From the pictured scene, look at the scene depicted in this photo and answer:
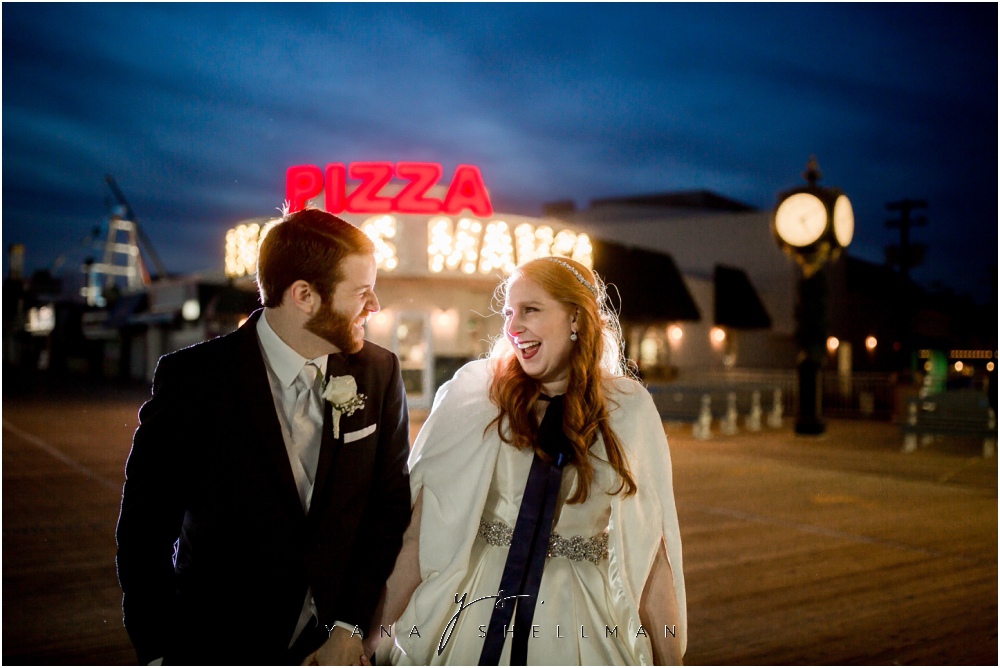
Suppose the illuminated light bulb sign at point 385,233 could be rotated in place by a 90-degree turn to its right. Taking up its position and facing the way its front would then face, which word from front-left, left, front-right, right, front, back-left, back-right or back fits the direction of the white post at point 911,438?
back-left

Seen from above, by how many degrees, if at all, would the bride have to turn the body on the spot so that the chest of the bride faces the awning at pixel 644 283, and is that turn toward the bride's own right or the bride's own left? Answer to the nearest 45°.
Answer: approximately 180°

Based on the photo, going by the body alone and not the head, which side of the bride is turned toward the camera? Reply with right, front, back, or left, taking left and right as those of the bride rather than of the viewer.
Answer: front

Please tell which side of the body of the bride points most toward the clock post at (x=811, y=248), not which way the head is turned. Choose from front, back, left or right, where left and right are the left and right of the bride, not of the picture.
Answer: back

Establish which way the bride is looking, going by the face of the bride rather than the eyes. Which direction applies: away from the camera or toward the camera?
toward the camera

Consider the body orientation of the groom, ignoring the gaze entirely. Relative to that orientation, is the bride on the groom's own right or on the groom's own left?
on the groom's own left

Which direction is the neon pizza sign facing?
toward the camera

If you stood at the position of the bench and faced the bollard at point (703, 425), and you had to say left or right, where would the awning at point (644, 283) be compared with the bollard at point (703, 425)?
right

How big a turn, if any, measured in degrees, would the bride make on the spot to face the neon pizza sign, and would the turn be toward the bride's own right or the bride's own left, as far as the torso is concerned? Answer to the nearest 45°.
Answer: approximately 180°

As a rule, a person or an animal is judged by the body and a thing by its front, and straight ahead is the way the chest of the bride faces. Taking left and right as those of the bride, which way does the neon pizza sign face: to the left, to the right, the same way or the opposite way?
the same way

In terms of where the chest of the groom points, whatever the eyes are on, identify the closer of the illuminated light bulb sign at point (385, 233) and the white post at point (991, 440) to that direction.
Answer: the white post

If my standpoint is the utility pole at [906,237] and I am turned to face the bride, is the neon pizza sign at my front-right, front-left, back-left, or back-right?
front-right
